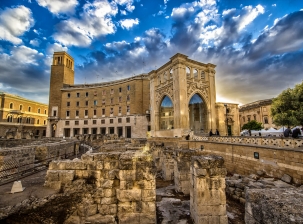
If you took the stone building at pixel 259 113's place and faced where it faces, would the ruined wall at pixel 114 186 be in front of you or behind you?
in front

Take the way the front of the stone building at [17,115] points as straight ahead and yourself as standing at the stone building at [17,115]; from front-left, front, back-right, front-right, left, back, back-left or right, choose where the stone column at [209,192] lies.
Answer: front-right

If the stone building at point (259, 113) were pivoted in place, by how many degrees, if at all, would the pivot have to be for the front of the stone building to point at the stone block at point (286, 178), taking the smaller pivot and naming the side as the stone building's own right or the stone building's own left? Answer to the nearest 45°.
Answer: approximately 45° to the stone building's own left

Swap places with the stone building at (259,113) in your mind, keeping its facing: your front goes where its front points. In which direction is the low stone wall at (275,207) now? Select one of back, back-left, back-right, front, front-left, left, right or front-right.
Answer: front-left

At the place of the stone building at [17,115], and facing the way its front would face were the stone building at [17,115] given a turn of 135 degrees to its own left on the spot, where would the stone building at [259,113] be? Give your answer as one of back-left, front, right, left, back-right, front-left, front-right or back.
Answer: back-right

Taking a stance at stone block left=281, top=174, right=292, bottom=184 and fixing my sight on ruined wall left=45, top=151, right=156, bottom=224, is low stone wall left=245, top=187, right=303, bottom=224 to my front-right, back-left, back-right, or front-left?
front-left
